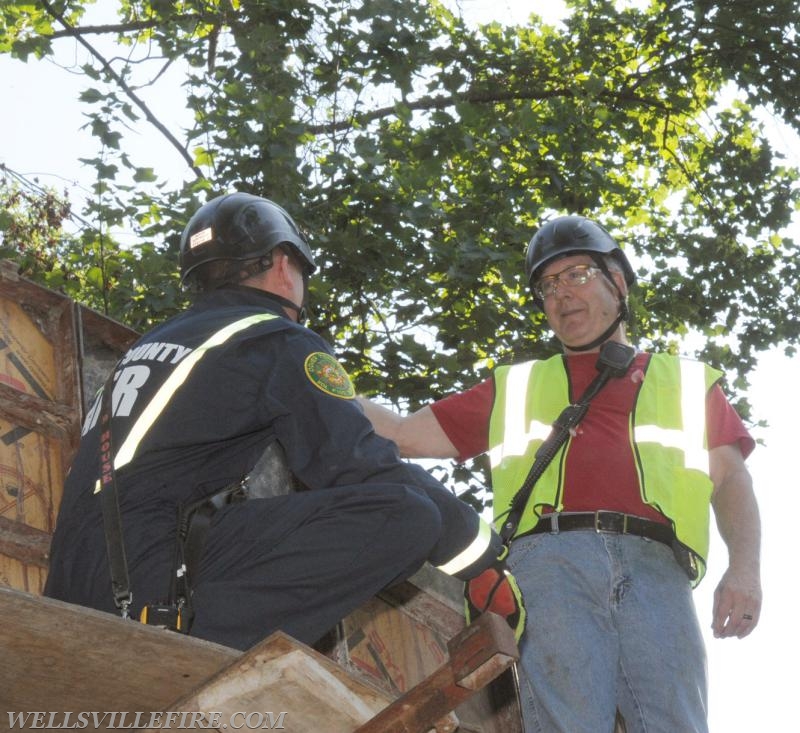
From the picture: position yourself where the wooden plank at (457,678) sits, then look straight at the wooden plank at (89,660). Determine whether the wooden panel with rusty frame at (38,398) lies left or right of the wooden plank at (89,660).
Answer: right

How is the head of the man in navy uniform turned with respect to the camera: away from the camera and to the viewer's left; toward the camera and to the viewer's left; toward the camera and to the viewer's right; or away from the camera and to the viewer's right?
away from the camera and to the viewer's right

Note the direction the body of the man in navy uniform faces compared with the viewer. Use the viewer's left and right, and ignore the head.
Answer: facing away from the viewer and to the right of the viewer

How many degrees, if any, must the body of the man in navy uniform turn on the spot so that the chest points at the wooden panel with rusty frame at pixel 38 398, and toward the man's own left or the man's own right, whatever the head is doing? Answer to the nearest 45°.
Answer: approximately 90° to the man's own left

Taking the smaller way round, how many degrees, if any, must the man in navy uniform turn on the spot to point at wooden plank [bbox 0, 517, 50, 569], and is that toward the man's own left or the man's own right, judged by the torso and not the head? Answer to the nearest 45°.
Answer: approximately 90° to the man's own left
